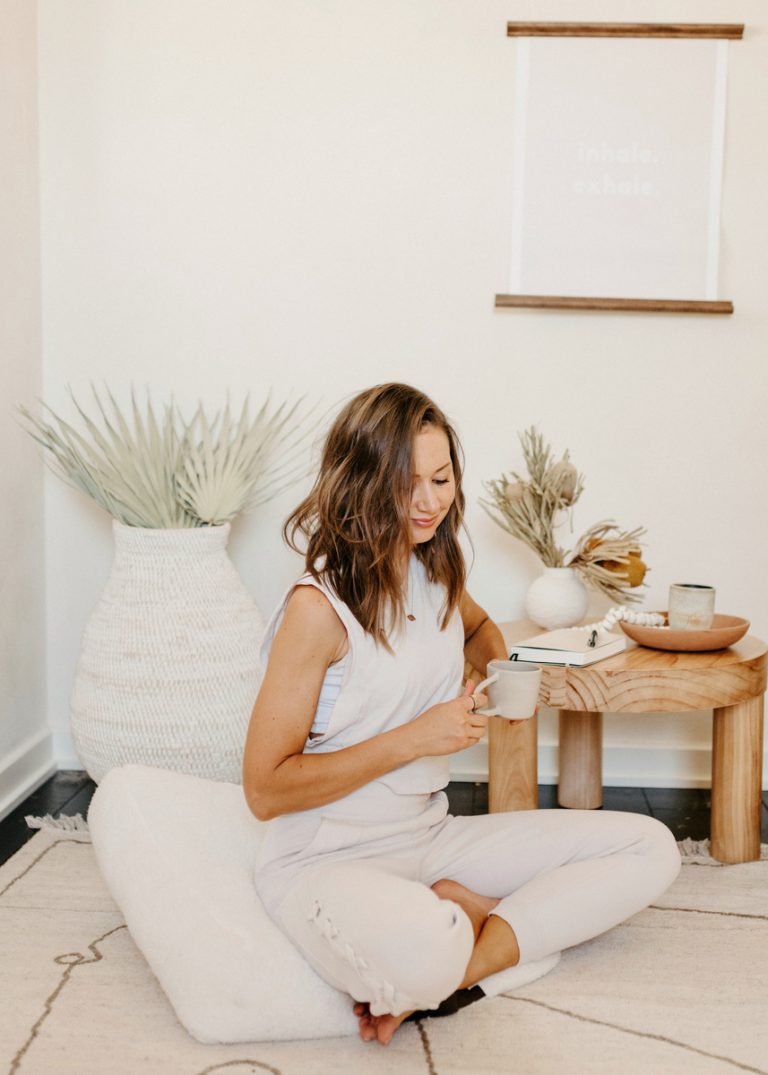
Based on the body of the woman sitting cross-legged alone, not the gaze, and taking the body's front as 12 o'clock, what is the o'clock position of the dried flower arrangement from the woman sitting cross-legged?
The dried flower arrangement is roughly at 8 o'clock from the woman sitting cross-legged.

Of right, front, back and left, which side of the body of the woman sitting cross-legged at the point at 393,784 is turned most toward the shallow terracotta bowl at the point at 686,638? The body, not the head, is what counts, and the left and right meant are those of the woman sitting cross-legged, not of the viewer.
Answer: left

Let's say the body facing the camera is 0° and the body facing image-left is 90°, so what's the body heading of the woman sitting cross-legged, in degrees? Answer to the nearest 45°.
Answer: approximately 315°

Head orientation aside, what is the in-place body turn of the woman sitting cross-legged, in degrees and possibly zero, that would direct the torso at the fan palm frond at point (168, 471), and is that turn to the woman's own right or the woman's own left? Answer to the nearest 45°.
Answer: approximately 180°

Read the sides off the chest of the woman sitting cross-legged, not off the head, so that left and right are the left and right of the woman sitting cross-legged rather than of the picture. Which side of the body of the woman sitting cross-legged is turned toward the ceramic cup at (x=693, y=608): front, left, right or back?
left
